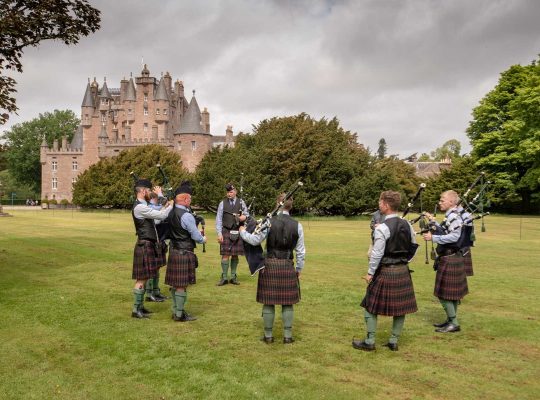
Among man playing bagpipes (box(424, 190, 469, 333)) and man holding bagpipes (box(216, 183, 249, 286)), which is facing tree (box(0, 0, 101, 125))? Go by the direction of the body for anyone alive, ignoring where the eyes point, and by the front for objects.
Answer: man playing bagpipes (box(424, 190, 469, 333))

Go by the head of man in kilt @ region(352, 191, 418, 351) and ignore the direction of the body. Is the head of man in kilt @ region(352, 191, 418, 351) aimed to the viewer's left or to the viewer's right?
to the viewer's left

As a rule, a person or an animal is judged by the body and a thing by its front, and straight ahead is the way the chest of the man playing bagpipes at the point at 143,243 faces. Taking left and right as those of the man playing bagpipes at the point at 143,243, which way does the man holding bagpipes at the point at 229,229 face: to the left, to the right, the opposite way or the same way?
to the right

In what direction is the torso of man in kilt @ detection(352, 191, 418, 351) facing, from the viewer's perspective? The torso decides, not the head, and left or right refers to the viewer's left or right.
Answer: facing away from the viewer and to the left of the viewer

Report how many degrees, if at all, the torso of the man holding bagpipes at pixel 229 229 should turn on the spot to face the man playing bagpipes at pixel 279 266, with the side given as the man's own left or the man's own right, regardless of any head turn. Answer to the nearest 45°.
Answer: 0° — they already face them

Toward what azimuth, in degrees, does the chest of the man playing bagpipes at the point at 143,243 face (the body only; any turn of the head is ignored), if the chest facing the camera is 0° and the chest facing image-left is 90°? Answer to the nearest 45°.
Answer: approximately 270°

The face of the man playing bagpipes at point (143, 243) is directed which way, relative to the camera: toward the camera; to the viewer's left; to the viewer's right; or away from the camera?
to the viewer's right

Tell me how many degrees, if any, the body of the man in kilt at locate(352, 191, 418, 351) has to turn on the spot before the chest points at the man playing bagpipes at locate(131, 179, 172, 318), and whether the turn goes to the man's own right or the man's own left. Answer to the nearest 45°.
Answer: approximately 45° to the man's own left

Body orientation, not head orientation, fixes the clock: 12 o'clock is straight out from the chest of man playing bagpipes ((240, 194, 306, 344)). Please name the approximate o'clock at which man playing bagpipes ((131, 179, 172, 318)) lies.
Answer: man playing bagpipes ((131, 179, 172, 318)) is roughly at 10 o'clock from man playing bagpipes ((240, 194, 306, 344)).

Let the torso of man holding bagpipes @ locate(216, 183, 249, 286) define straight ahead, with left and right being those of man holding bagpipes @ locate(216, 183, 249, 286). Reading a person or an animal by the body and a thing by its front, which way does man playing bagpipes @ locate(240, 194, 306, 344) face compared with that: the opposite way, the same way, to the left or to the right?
the opposite way

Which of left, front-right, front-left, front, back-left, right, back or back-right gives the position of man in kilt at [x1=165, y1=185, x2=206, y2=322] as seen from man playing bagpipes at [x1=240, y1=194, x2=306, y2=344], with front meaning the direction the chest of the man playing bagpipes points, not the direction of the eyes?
front-left

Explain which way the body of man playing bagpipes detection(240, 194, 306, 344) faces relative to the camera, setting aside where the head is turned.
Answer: away from the camera

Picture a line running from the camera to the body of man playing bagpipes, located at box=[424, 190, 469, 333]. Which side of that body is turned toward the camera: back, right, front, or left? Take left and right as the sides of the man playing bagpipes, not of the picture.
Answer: left

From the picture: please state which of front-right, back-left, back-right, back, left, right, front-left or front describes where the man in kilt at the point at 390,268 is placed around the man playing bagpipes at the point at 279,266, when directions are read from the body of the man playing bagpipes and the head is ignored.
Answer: right

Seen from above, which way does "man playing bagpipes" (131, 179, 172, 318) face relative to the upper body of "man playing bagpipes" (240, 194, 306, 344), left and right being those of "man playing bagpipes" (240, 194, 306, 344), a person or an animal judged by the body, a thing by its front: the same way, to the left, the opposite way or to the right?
to the right

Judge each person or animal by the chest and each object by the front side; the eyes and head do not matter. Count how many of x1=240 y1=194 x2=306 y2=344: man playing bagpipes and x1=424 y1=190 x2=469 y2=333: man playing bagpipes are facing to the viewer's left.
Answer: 1
